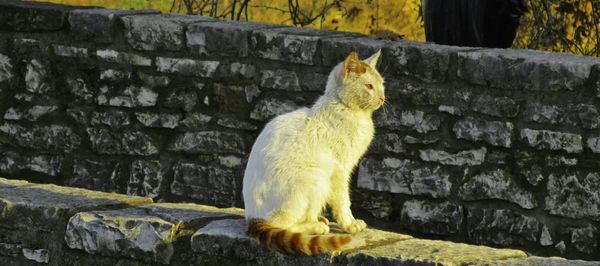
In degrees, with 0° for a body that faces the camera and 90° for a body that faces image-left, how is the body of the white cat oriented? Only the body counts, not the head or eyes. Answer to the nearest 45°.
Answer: approximately 270°
